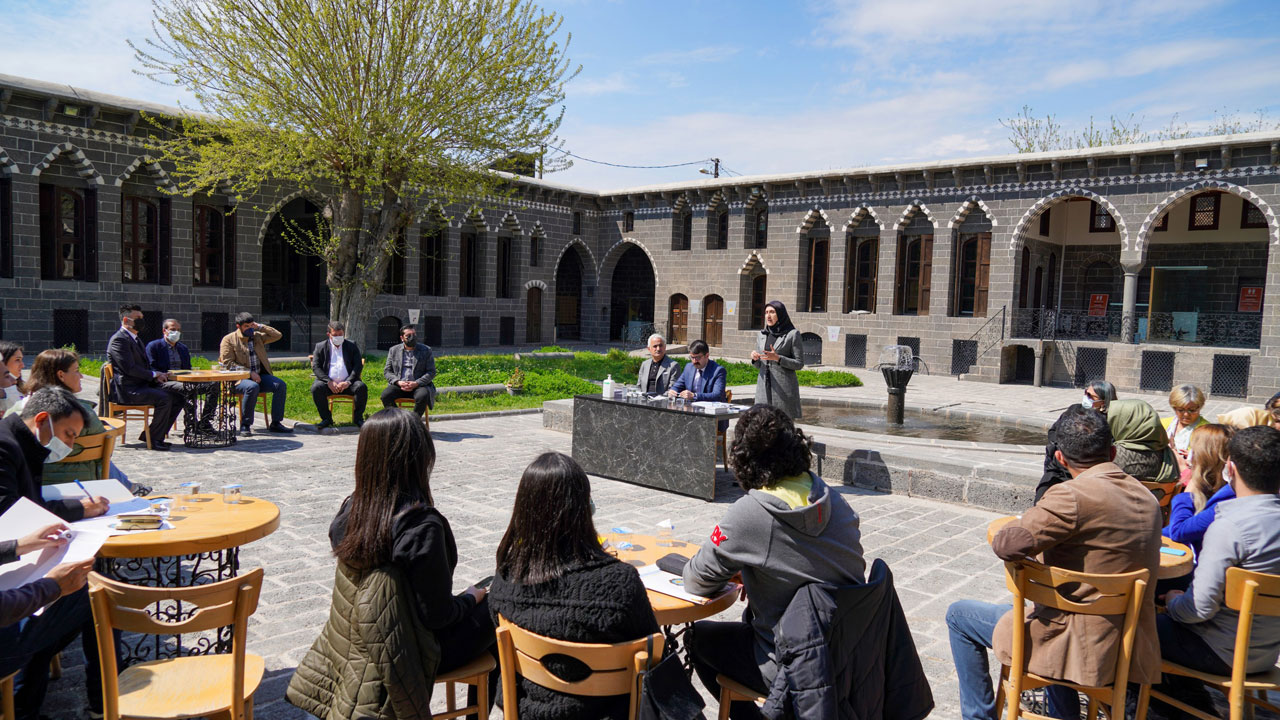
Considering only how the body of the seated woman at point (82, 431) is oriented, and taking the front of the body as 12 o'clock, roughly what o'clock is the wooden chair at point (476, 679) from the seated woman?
The wooden chair is roughly at 2 o'clock from the seated woman.

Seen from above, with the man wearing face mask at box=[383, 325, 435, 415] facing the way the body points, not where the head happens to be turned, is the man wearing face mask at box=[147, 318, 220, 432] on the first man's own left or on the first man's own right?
on the first man's own right

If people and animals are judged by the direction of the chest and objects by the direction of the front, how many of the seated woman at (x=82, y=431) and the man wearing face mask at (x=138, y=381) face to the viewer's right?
2

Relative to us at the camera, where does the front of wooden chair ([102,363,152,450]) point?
facing to the right of the viewer

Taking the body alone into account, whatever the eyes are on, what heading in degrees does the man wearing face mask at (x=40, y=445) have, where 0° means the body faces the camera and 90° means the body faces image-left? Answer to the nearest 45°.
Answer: approximately 270°

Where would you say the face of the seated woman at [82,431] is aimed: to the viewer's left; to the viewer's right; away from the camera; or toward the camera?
to the viewer's right

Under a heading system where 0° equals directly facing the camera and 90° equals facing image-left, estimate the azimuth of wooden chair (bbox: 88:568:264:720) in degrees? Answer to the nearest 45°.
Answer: approximately 180°

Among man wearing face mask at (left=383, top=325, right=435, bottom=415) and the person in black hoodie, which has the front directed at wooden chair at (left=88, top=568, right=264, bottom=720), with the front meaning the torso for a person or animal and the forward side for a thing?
the man wearing face mask

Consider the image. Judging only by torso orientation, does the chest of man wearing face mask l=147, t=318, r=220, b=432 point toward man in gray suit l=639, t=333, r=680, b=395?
yes

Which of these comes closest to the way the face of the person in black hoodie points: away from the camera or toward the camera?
away from the camera

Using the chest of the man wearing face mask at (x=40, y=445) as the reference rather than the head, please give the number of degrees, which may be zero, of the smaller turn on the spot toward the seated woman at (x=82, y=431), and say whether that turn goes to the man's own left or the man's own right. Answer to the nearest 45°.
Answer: approximately 90° to the man's own left
